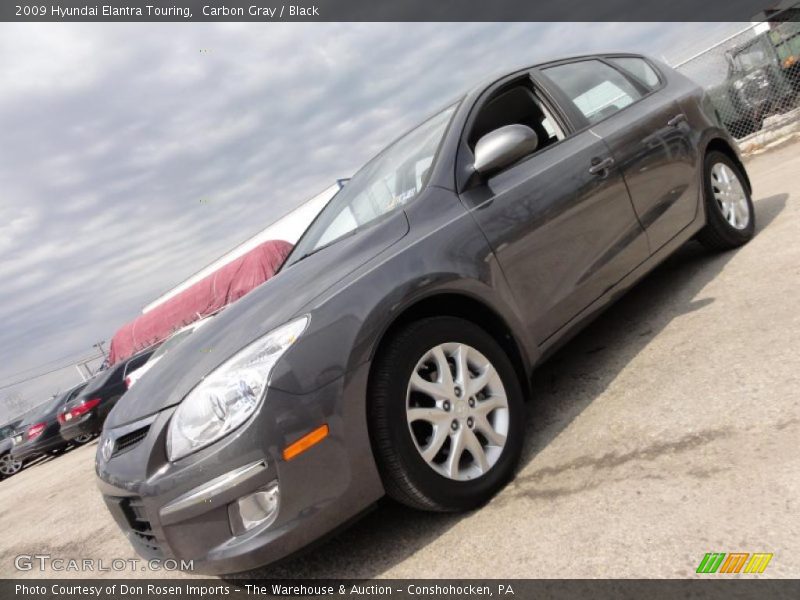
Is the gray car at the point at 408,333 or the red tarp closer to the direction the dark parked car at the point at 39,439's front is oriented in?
the red tarp

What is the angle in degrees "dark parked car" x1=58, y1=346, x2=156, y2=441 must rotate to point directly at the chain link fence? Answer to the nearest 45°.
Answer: approximately 90° to its right

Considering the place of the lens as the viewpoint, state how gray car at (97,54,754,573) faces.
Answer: facing the viewer and to the left of the viewer

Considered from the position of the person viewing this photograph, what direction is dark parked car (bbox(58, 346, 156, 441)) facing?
facing away from the viewer and to the right of the viewer

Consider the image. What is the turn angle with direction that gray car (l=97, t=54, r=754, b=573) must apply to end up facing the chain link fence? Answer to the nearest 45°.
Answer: approximately 180°

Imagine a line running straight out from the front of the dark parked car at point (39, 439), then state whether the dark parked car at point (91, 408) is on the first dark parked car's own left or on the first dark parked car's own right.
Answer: on the first dark parked car's own right

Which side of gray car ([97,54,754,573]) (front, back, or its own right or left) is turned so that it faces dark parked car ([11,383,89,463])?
right

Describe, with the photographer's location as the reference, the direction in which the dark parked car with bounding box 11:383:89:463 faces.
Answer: facing away from the viewer and to the right of the viewer

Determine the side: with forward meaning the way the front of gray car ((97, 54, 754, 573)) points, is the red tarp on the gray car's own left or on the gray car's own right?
on the gray car's own right

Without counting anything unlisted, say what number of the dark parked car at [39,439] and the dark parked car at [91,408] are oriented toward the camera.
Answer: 0
